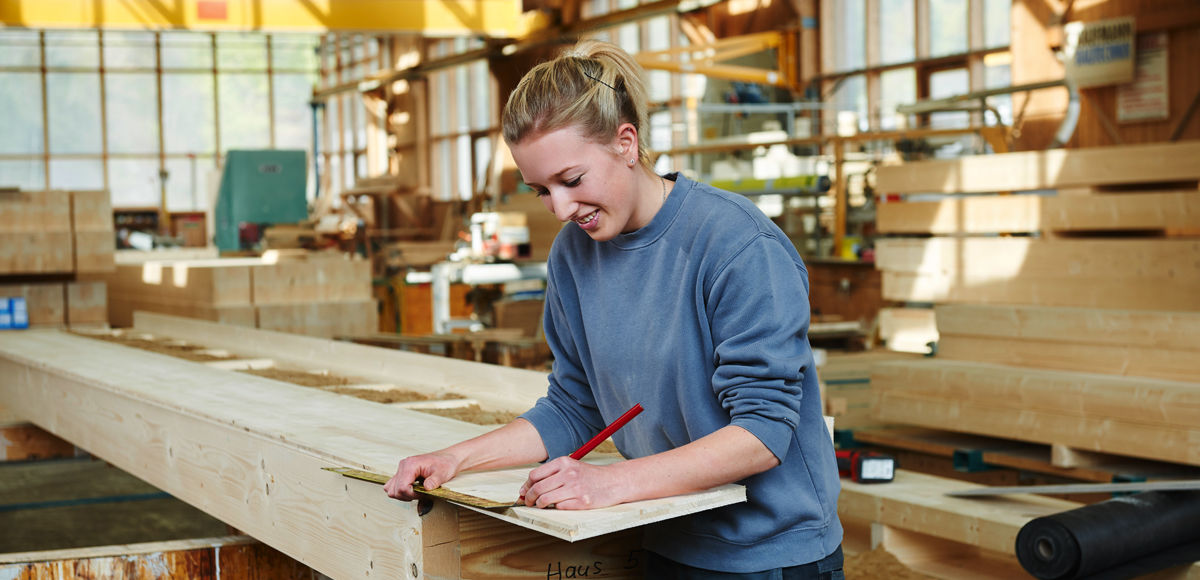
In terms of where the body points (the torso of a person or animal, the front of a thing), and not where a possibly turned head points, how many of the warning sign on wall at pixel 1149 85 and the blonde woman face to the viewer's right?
0

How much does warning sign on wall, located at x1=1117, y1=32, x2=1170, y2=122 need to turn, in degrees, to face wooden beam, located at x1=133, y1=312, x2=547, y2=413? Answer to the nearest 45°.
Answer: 0° — it already faces it

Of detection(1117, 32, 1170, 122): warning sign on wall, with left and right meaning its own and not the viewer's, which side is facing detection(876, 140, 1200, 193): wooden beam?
front

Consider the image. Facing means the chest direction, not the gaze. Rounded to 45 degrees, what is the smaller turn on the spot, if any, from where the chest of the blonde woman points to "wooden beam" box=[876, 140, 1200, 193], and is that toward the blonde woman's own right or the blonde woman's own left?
approximately 180°

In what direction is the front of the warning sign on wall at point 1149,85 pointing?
toward the camera

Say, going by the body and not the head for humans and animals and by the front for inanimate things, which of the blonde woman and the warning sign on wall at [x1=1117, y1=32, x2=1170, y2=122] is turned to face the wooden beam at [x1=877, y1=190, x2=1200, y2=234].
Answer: the warning sign on wall

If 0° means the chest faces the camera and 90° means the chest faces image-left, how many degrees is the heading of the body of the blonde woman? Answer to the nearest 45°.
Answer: approximately 45°

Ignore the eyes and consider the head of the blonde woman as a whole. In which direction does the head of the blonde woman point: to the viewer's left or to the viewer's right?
to the viewer's left

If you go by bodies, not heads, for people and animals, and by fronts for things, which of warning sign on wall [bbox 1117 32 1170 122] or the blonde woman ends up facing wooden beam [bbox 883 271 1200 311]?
the warning sign on wall

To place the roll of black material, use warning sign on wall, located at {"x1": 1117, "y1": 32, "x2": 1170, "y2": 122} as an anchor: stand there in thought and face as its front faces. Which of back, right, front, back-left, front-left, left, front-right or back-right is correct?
front

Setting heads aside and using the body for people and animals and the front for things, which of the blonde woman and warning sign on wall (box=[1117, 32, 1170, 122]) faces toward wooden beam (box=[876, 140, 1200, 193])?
the warning sign on wall

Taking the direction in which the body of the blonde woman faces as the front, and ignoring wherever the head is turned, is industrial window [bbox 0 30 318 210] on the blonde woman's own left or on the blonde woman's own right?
on the blonde woman's own right

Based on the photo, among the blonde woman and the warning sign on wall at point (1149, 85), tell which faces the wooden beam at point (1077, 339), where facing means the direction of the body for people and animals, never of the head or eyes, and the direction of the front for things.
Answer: the warning sign on wall

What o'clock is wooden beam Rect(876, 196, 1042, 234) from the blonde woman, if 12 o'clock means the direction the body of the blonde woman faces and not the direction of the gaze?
The wooden beam is roughly at 5 o'clock from the blonde woman.
